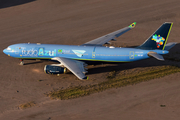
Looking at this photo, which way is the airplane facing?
to the viewer's left
